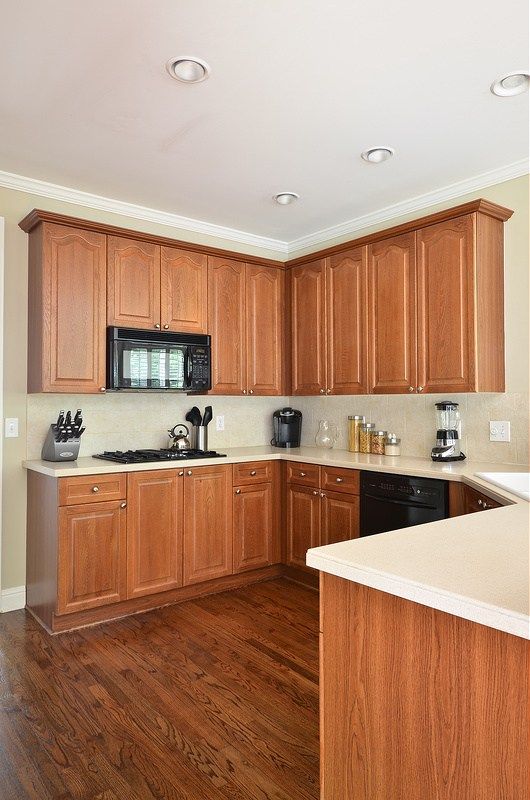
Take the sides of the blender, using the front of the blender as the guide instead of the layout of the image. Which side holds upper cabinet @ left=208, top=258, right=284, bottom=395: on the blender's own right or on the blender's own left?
on the blender's own right

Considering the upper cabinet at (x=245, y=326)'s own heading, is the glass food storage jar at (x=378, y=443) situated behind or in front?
in front

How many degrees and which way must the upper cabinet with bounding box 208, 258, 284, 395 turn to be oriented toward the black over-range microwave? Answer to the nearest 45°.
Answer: approximately 90° to its right

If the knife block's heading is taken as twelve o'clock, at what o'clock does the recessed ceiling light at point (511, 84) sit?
The recessed ceiling light is roughly at 12 o'clock from the knife block.

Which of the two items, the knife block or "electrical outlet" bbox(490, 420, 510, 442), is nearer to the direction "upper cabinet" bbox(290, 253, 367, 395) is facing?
the knife block

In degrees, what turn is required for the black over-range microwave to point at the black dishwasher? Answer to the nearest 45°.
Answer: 0° — it already faces it

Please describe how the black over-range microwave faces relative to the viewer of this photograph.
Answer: facing the viewer and to the right of the viewer

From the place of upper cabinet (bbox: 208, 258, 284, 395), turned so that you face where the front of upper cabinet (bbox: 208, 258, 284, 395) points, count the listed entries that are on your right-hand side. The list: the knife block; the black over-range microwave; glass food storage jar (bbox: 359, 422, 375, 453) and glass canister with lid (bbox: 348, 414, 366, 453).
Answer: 2

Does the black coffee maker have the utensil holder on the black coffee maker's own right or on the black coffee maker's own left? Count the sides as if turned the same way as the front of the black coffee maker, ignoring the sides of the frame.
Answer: on the black coffee maker's own right

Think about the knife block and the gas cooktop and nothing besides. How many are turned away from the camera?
0

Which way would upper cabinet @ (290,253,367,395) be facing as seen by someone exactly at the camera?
facing the viewer and to the left of the viewer

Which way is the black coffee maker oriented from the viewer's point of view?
toward the camera

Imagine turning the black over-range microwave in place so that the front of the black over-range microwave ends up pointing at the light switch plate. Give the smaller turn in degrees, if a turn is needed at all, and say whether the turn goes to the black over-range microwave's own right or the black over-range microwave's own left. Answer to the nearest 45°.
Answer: approximately 135° to the black over-range microwave's own right

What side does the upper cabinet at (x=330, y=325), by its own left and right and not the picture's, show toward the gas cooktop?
front

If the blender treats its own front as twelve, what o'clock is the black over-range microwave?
The black over-range microwave is roughly at 1 o'clock from the blender.
